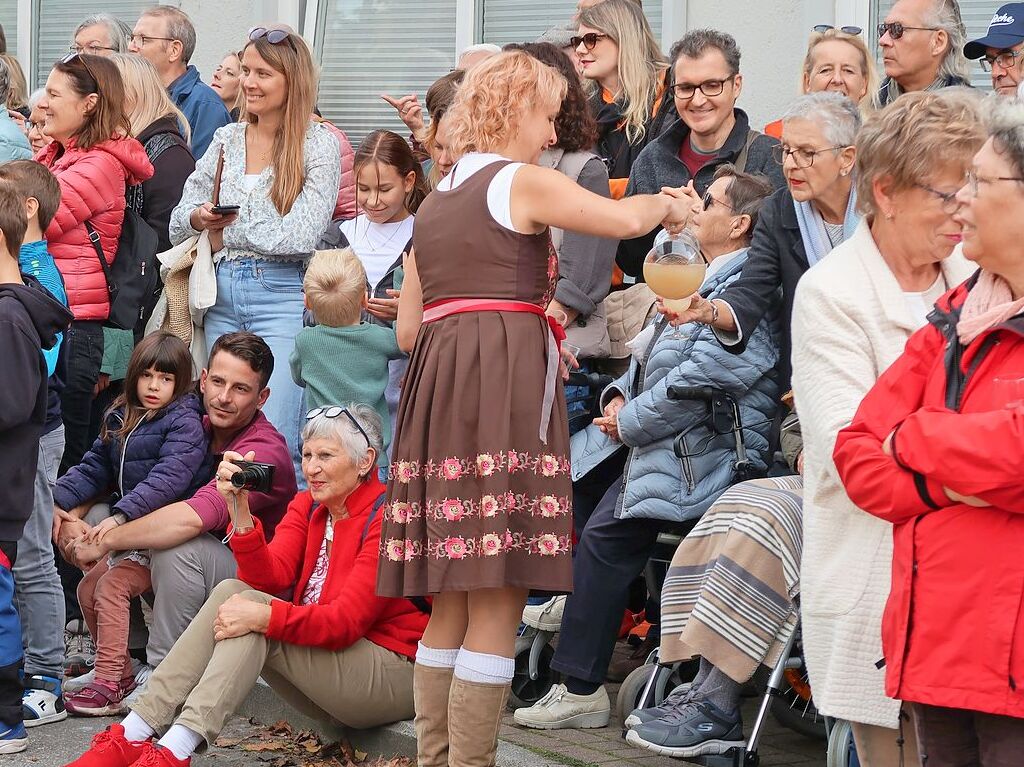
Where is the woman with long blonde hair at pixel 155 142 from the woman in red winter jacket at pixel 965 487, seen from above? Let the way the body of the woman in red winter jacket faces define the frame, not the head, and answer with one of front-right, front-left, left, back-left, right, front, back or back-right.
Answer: right

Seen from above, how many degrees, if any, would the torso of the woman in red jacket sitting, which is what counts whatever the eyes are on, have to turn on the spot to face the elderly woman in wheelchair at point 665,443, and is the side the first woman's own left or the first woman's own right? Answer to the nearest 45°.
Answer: approximately 135° to the first woman's own left

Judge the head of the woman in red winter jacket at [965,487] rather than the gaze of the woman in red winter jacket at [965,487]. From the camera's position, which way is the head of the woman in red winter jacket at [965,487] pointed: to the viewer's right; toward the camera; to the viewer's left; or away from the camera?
to the viewer's left

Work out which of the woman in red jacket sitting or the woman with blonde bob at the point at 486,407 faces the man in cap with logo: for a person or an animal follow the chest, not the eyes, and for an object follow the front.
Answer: the woman with blonde bob

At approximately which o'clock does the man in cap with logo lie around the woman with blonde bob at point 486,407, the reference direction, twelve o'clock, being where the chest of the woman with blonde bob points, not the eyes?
The man in cap with logo is roughly at 12 o'clock from the woman with blonde bob.

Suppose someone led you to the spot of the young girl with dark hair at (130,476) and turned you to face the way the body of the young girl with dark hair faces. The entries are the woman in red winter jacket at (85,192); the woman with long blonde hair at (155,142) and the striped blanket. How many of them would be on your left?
1

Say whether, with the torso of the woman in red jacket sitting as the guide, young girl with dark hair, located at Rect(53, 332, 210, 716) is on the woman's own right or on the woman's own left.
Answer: on the woman's own right

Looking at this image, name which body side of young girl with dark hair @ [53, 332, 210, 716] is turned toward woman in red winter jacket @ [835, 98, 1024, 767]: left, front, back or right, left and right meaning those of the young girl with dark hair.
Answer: left
